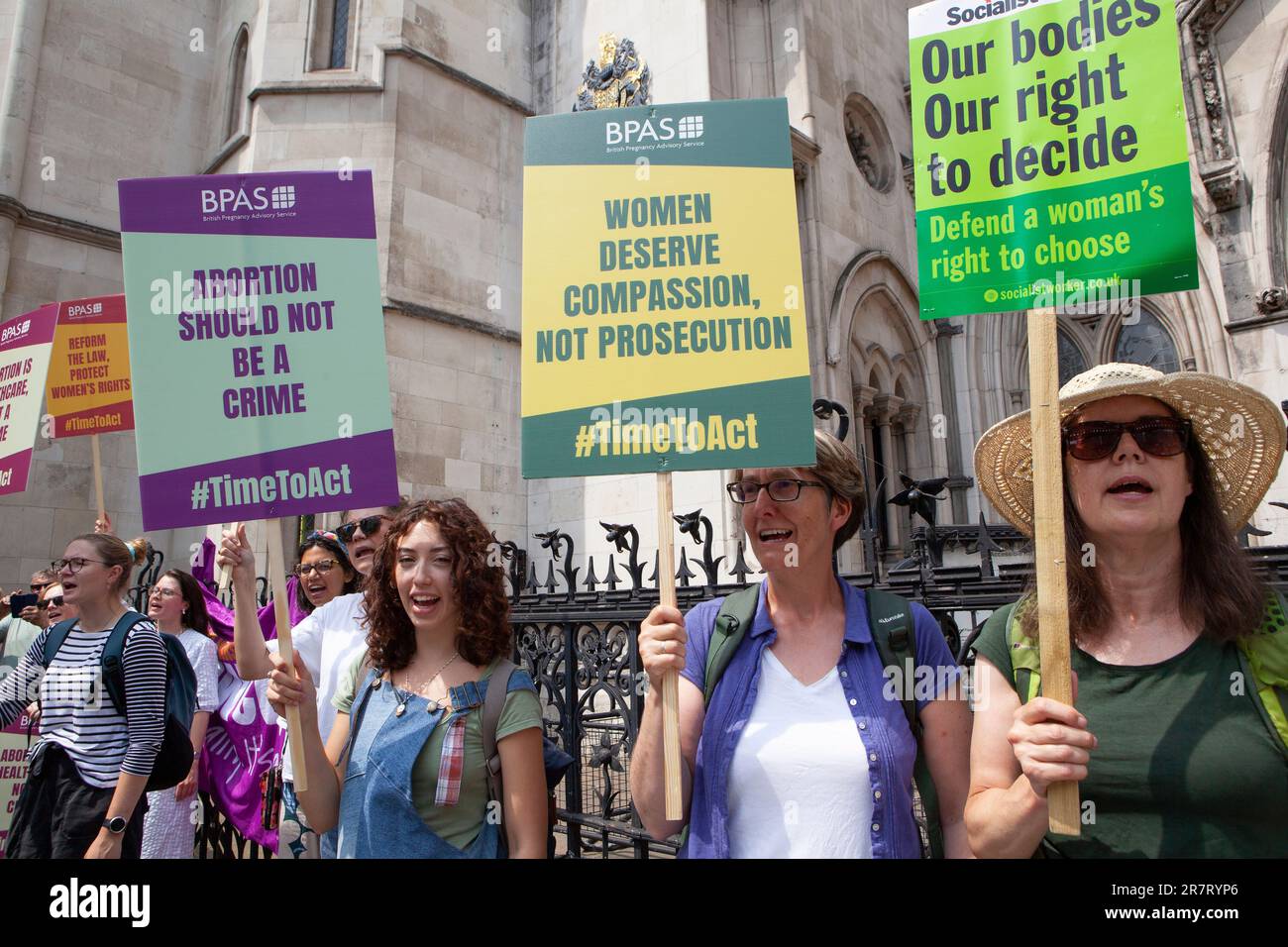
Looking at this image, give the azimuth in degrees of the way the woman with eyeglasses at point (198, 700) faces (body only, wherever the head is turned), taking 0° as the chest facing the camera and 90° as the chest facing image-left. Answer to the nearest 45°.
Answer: approximately 45°

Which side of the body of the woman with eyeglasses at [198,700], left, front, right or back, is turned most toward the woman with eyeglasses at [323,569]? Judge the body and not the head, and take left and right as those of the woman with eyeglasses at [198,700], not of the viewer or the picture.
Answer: left

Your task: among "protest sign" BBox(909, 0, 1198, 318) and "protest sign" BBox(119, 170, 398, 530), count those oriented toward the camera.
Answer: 2
